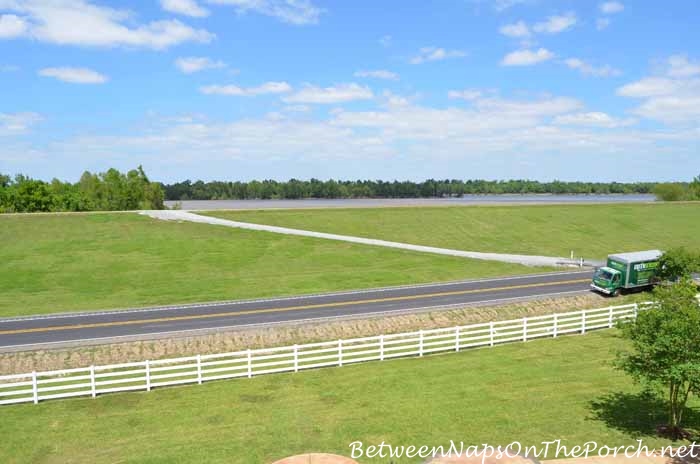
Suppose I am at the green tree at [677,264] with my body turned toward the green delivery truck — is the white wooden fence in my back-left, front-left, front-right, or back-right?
front-left

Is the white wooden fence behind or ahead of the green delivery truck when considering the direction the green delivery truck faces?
ahead

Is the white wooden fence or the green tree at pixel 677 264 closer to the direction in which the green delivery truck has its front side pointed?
the white wooden fence

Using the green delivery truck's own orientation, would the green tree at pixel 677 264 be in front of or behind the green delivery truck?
behind

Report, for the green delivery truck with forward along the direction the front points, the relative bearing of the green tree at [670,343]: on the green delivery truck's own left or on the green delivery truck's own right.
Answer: on the green delivery truck's own left

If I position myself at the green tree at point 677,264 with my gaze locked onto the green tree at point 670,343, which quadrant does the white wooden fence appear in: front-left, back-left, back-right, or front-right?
front-right

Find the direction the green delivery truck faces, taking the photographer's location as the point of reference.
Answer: facing the viewer and to the left of the viewer

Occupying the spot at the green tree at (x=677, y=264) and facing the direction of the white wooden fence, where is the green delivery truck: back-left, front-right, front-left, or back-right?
front-right
